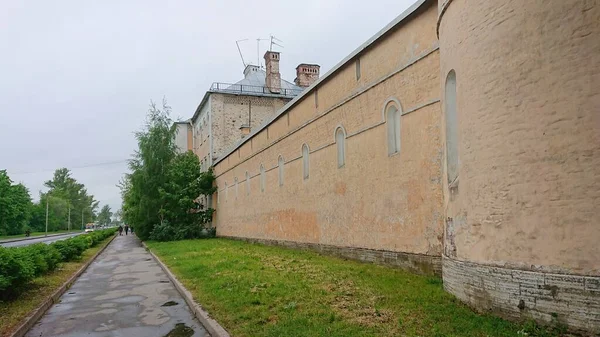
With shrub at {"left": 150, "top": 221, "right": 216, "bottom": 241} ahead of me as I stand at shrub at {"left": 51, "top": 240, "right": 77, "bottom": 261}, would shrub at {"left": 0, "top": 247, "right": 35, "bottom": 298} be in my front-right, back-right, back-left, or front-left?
back-right

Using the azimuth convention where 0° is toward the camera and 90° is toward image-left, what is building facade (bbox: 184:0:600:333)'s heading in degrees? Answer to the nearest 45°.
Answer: approximately 45°

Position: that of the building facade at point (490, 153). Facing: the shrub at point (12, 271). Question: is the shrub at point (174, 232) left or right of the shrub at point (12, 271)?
right

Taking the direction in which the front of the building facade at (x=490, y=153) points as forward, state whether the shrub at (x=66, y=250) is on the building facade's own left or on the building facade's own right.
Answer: on the building facade's own right

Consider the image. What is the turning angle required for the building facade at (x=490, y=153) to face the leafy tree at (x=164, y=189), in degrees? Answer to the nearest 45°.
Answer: approximately 90° to its right

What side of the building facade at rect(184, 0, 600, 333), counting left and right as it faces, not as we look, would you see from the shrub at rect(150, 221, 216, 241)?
right

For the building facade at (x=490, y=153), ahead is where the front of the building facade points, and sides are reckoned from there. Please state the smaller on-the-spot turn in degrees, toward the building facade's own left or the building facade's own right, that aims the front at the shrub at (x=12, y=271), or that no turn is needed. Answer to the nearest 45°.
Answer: approximately 45° to the building facade's own right
